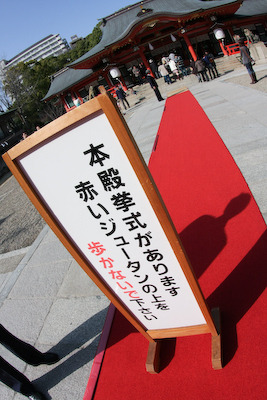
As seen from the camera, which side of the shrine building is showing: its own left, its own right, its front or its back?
front

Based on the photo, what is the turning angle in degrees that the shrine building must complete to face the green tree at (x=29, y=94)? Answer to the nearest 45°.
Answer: approximately 135° to its right

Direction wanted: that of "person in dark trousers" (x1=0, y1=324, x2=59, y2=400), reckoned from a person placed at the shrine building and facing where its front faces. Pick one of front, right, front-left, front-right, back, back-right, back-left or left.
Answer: front

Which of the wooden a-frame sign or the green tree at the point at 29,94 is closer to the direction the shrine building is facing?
the wooden a-frame sign

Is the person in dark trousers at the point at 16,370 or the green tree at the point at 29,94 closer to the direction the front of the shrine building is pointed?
the person in dark trousers

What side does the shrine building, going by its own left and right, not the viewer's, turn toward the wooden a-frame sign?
front

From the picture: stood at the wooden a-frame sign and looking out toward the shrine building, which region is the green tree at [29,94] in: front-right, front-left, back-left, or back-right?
front-left
